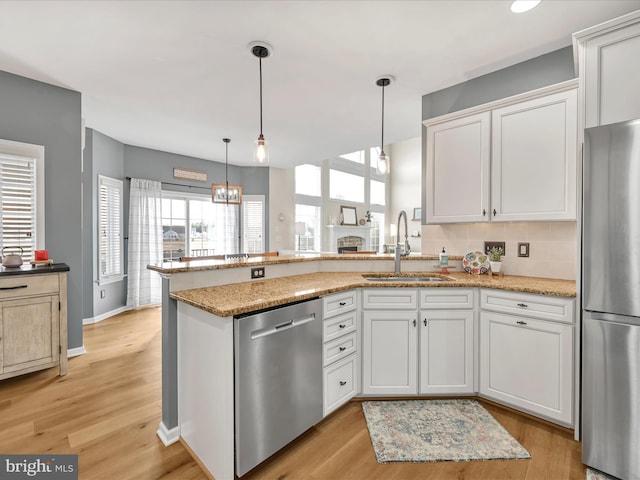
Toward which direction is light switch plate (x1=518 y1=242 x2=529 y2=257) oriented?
toward the camera

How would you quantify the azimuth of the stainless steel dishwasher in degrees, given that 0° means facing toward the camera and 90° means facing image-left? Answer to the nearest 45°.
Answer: approximately 315°

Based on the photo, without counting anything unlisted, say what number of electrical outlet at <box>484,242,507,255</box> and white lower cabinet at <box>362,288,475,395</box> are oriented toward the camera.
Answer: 2

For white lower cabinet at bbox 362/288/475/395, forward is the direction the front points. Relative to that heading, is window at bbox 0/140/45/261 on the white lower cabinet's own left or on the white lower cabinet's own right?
on the white lower cabinet's own right

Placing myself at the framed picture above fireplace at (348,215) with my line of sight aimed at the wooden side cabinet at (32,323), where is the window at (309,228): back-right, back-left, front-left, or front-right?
front-right

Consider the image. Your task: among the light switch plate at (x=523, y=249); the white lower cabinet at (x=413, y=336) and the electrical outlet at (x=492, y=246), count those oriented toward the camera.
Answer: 3

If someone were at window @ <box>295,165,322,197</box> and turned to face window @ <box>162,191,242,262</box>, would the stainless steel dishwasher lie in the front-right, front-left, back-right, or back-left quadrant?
front-left

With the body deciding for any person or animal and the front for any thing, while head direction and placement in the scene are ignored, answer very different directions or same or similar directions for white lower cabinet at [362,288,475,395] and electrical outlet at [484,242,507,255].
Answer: same or similar directions

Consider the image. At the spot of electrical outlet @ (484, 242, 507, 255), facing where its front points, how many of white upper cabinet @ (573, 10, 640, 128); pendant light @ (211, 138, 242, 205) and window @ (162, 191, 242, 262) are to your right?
2

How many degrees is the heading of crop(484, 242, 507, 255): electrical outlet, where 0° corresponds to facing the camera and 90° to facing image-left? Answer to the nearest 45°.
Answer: approximately 0°

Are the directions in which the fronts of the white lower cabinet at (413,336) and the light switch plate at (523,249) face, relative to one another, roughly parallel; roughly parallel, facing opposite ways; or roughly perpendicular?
roughly parallel
